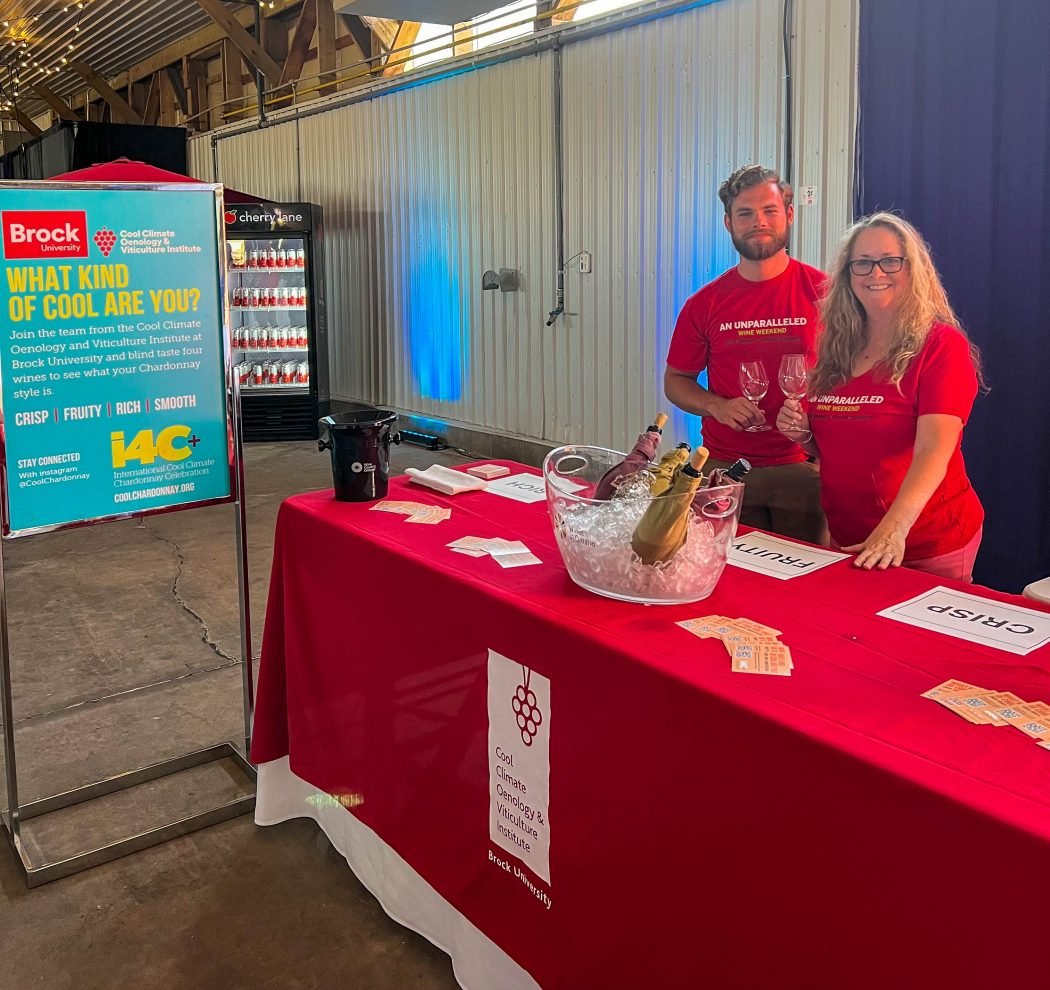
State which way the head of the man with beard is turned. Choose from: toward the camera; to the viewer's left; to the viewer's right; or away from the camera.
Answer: toward the camera

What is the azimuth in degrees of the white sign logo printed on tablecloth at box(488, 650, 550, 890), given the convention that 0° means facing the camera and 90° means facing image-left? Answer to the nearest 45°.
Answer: approximately 45°

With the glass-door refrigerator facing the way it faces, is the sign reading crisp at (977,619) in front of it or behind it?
in front

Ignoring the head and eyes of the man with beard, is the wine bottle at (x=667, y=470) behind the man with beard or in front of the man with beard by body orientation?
in front

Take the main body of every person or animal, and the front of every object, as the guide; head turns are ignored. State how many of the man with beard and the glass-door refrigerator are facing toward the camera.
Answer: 2

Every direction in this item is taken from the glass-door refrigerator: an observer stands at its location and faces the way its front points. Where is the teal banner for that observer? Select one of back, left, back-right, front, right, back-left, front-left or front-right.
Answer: front

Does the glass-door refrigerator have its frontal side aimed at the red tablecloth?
yes

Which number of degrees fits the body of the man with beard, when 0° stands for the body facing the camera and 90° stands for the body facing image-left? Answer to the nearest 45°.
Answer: approximately 0°

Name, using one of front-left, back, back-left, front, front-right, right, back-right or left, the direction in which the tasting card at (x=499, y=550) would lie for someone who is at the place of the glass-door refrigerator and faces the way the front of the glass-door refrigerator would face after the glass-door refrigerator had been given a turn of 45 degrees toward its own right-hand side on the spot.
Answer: front-left

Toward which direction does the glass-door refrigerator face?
toward the camera

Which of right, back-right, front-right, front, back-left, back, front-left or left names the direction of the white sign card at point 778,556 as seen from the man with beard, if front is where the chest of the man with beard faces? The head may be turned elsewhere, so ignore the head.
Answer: front

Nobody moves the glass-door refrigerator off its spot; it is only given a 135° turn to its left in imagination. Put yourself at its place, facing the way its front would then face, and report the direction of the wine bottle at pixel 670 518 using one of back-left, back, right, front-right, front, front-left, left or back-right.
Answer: back-right

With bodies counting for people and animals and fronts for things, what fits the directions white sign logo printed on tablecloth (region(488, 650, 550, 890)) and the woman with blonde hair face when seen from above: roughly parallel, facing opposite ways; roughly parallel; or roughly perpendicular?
roughly parallel

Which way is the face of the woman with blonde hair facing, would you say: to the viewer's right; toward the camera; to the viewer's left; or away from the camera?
toward the camera
